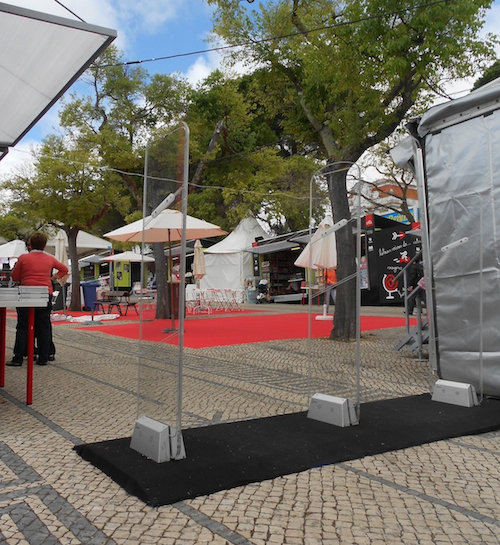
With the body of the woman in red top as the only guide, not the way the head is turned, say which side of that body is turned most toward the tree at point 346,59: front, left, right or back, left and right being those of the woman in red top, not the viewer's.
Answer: right

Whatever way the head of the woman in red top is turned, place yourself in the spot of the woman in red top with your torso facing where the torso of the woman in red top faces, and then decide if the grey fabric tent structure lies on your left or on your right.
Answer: on your right

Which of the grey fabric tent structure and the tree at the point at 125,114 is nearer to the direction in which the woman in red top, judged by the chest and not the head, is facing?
the tree

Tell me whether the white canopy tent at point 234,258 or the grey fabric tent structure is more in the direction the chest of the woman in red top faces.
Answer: the white canopy tent

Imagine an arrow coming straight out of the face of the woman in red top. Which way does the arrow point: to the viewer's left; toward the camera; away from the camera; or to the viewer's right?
away from the camera

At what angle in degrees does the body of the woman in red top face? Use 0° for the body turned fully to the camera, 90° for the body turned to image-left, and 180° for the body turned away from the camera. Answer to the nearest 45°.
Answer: approximately 180°
